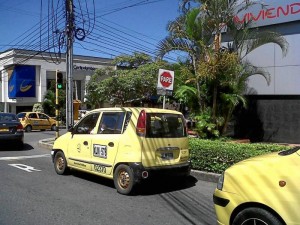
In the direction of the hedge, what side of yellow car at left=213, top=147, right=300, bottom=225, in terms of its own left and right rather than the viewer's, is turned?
right

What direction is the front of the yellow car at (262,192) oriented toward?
to the viewer's left

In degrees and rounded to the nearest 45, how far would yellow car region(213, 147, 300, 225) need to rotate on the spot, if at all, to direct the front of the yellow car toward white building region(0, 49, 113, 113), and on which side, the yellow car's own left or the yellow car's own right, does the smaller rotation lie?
approximately 45° to the yellow car's own right

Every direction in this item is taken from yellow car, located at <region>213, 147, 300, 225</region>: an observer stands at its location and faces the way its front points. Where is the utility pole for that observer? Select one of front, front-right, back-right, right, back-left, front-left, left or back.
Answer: front-right

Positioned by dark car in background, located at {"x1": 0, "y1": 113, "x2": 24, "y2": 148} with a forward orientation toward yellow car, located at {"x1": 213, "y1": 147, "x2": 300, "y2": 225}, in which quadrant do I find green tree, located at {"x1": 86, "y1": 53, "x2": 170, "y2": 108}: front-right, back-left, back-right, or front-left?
back-left

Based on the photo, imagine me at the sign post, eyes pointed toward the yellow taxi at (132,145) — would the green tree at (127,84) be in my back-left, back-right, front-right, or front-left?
back-right

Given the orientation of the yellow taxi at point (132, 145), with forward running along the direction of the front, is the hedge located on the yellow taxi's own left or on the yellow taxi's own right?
on the yellow taxi's own right

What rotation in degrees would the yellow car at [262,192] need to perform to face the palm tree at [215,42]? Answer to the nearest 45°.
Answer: approximately 90° to its right

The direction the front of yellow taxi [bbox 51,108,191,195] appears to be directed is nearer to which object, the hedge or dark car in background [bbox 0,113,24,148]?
the dark car in background

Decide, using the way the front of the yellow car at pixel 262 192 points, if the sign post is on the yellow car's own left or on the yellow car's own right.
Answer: on the yellow car's own right

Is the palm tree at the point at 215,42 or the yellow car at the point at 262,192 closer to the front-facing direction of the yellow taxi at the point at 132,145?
the palm tree

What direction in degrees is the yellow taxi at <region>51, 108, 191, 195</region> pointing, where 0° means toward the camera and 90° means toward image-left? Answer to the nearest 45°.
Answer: approximately 135°

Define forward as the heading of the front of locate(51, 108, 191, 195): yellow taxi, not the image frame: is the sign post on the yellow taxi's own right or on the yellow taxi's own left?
on the yellow taxi's own right
